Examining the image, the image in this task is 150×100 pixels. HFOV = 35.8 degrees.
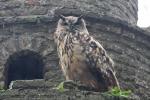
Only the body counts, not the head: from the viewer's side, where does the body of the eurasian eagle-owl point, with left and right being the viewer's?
facing the viewer and to the left of the viewer
